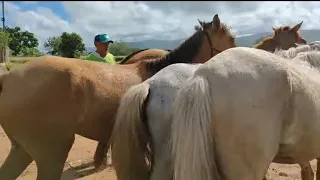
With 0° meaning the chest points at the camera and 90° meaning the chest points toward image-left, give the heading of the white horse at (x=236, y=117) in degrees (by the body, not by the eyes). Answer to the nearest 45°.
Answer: approximately 225°

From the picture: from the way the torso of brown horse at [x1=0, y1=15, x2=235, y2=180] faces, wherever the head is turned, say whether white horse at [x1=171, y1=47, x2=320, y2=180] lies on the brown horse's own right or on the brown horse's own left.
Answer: on the brown horse's own right

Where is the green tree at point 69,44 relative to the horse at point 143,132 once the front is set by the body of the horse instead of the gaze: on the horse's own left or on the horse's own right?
on the horse's own left

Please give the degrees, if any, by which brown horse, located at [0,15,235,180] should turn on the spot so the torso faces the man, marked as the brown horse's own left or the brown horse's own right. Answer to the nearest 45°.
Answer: approximately 45° to the brown horse's own left

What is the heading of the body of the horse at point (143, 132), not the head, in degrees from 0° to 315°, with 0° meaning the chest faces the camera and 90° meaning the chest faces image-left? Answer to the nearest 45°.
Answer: approximately 225°
